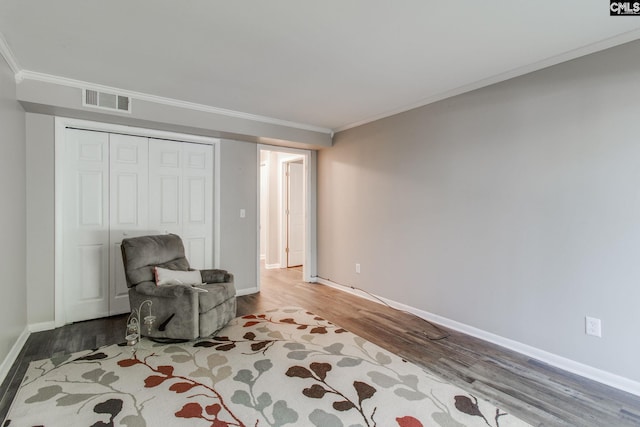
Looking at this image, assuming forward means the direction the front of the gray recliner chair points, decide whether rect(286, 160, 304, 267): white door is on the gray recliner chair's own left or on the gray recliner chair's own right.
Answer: on the gray recliner chair's own left

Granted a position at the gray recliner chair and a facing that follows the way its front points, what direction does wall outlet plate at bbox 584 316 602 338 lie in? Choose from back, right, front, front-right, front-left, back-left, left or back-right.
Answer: front

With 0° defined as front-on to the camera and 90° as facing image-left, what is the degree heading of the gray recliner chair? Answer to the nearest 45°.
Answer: approximately 315°

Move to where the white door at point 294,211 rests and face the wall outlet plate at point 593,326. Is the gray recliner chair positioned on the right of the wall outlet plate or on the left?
right

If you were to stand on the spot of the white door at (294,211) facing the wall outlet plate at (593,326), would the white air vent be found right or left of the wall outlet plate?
right

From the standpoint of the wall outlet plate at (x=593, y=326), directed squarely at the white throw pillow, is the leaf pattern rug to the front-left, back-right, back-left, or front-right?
front-left
